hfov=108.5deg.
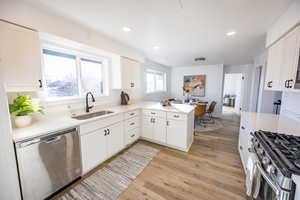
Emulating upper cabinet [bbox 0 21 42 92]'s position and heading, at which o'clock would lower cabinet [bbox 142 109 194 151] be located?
The lower cabinet is roughly at 11 o'clock from the upper cabinet.

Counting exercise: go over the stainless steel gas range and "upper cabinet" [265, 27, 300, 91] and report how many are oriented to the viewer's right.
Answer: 0

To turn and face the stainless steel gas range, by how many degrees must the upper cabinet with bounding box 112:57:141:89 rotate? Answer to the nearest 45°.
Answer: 0° — it already faces it

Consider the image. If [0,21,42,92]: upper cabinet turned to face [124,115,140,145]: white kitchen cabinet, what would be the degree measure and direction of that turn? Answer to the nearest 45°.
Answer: approximately 45° to its left

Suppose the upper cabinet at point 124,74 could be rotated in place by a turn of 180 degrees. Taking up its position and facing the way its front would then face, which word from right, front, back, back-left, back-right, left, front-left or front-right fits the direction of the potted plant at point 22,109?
left

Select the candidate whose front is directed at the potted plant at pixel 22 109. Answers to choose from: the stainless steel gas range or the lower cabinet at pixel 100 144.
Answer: the stainless steel gas range

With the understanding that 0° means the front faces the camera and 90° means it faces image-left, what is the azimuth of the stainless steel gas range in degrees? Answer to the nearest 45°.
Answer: approximately 45°

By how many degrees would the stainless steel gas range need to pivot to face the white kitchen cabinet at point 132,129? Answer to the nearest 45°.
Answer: approximately 45° to its right

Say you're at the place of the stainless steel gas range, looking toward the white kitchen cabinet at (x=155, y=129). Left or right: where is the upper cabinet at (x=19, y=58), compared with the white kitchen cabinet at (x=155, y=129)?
left

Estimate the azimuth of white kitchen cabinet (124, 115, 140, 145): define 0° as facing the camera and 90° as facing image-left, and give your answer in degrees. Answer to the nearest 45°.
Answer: approximately 315°
